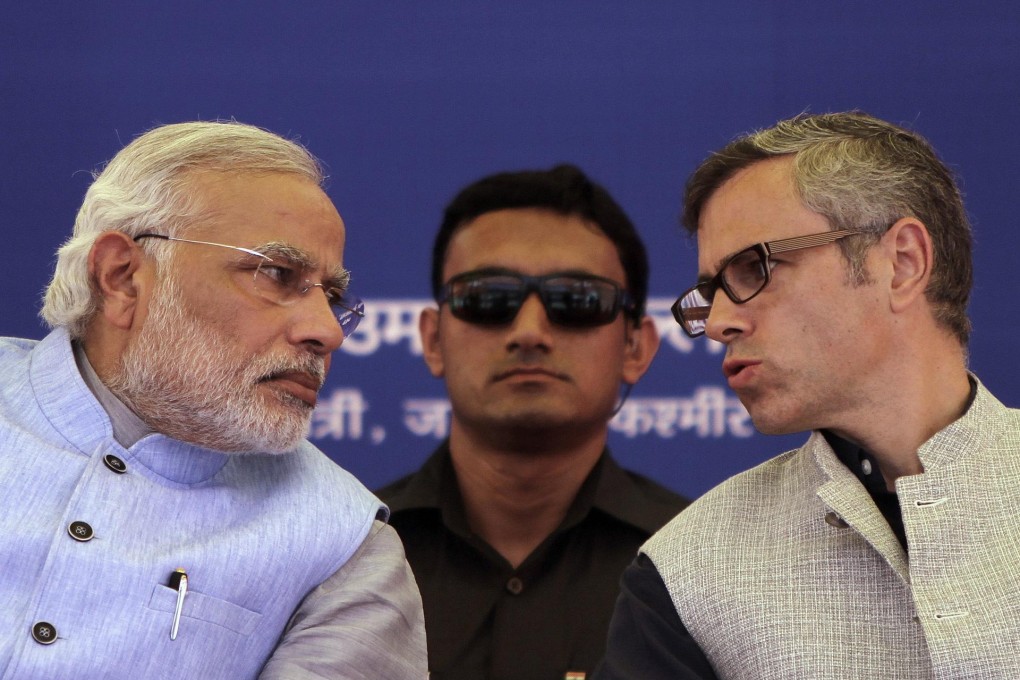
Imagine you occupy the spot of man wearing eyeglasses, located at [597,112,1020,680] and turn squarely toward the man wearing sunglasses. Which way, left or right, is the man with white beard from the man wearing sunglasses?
left

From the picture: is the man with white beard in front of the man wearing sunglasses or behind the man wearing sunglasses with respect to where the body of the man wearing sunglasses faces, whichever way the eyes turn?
in front

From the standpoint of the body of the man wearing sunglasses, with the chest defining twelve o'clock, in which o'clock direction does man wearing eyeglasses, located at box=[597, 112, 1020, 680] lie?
The man wearing eyeglasses is roughly at 11 o'clock from the man wearing sunglasses.

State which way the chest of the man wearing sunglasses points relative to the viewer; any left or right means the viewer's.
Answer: facing the viewer

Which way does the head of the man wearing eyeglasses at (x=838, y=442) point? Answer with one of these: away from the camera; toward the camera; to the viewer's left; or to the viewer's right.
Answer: to the viewer's left

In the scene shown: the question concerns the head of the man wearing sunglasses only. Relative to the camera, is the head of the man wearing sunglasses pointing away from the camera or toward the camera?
toward the camera
